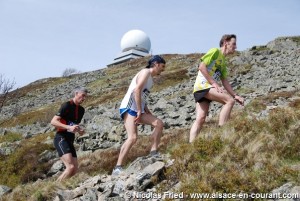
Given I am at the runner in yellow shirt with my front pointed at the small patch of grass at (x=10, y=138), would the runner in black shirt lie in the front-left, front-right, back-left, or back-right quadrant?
front-left

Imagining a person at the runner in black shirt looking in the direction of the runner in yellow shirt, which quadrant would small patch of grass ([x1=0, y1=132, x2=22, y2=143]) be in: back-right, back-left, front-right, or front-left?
back-left

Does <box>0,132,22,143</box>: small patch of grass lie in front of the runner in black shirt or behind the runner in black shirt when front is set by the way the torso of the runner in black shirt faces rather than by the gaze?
behind

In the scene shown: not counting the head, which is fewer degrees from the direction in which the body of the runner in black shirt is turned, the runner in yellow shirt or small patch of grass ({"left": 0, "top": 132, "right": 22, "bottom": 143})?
the runner in yellow shirt

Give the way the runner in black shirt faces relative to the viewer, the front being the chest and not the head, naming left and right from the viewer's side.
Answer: facing the viewer and to the right of the viewer

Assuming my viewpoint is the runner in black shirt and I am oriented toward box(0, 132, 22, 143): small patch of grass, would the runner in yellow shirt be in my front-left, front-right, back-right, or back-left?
back-right

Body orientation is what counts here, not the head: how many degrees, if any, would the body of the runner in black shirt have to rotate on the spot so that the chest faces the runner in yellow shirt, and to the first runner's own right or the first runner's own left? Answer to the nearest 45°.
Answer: approximately 45° to the first runner's own left
